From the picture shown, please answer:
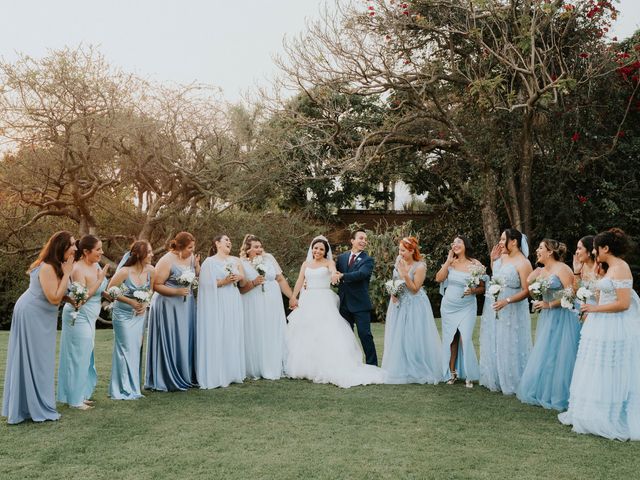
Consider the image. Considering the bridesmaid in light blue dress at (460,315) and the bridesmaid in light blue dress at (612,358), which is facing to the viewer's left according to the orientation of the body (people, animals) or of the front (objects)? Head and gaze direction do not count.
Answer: the bridesmaid in light blue dress at (612,358)

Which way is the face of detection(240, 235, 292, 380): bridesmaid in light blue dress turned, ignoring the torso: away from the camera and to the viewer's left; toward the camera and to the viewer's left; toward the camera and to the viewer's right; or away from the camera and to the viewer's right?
toward the camera and to the viewer's right

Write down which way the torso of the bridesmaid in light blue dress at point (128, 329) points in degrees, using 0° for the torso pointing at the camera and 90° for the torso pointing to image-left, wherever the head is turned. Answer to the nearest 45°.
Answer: approximately 315°

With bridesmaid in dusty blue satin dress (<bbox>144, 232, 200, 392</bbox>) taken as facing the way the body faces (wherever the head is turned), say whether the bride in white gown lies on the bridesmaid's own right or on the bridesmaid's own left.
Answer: on the bridesmaid's own left

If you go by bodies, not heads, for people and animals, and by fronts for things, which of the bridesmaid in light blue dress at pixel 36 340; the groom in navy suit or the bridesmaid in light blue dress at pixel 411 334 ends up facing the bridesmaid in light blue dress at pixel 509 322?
the bridesmaid in light blue dress at pixel 36 340

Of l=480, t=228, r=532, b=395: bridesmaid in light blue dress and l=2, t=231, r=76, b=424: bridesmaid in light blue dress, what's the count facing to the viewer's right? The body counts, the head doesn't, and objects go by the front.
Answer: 1

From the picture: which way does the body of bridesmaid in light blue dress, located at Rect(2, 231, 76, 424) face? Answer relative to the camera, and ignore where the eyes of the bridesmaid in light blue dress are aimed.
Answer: to the viewer's right

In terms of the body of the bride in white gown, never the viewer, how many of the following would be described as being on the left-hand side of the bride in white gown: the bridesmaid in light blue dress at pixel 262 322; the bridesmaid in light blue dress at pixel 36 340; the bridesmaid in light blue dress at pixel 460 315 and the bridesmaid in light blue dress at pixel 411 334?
2

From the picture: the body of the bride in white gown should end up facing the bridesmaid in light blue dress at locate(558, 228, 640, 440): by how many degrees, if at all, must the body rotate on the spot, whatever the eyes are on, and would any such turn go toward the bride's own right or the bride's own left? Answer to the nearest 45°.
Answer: approximately 45° to the bride's own left

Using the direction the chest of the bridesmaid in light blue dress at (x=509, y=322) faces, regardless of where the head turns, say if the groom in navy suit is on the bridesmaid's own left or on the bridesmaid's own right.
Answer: on the bridesmaid's own right
